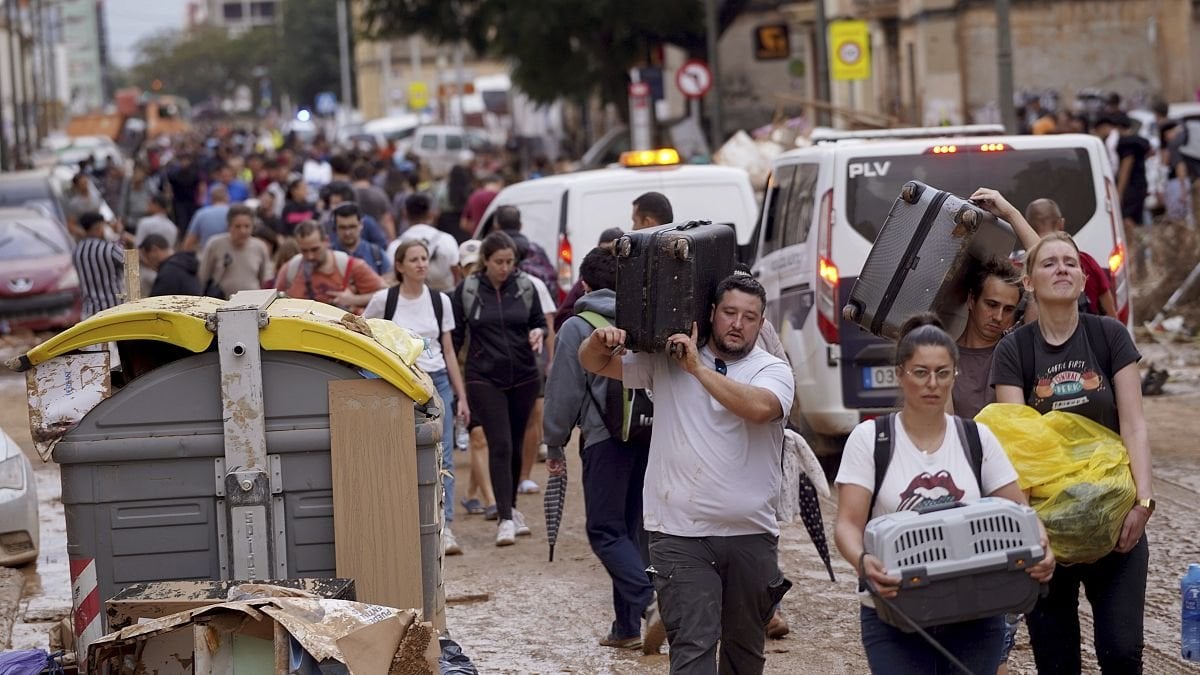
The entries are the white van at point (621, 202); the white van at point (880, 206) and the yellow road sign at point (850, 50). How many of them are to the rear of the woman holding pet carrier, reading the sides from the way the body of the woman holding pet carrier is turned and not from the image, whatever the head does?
3

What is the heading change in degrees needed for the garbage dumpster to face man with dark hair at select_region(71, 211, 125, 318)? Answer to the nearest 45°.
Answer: approximately 90° to its right

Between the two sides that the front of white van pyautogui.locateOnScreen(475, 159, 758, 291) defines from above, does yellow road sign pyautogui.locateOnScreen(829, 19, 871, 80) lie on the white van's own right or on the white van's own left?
on the white van's own right

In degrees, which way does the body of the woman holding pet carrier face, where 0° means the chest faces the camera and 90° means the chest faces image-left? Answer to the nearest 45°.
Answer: approximately 0°

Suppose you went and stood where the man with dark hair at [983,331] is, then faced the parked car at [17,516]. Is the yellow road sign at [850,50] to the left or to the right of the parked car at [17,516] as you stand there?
right

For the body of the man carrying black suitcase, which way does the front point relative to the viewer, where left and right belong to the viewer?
facing the viewer

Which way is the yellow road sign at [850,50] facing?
toward the camera
